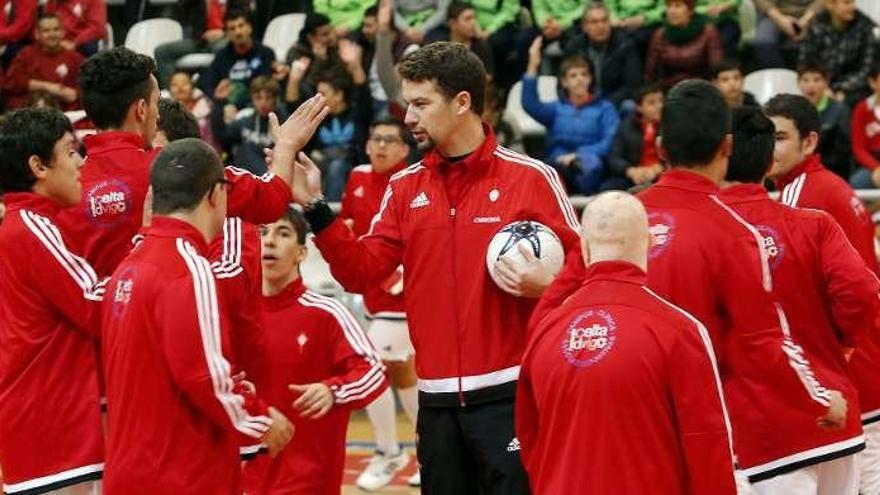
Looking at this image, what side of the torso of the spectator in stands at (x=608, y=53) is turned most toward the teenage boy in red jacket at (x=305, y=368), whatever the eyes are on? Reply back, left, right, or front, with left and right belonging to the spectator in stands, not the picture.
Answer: front

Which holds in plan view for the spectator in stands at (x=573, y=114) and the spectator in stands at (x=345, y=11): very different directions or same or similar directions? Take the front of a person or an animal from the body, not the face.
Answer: same or similar directions

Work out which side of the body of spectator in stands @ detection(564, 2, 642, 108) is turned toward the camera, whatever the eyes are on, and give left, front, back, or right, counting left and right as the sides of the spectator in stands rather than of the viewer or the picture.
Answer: front

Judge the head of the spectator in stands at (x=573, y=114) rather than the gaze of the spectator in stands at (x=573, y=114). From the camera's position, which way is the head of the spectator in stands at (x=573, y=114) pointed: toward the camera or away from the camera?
toward the camera

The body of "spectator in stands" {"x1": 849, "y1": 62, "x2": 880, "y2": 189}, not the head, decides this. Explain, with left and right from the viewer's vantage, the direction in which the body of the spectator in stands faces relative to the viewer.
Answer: facing the viewer

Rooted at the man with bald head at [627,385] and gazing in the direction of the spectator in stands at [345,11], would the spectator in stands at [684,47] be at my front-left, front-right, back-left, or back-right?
front-right

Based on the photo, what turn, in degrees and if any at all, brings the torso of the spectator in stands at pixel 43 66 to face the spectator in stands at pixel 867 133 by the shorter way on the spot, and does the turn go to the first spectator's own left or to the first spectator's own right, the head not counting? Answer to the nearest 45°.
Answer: approximately 45° to the first spectator's own left

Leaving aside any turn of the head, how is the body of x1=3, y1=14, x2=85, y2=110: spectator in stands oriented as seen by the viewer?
toward the camera

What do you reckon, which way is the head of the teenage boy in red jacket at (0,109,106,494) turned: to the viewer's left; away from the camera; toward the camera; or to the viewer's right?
to the viewer's right

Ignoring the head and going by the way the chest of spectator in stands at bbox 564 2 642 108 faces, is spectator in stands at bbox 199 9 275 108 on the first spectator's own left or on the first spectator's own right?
on the first spectator's own right

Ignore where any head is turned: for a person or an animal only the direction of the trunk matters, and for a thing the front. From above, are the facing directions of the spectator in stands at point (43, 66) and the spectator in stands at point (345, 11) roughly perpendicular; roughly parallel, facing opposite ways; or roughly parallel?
roughly parallel

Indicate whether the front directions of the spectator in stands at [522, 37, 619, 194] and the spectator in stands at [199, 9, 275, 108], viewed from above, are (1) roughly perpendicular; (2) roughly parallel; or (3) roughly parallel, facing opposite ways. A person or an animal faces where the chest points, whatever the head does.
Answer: roughly parallel

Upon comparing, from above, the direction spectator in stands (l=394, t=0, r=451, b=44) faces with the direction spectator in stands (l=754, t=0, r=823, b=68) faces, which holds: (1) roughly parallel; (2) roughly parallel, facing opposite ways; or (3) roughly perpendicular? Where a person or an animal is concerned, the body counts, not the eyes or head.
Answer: roughly parallel

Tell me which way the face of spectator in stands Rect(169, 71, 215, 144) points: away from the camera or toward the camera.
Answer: toward the camera
